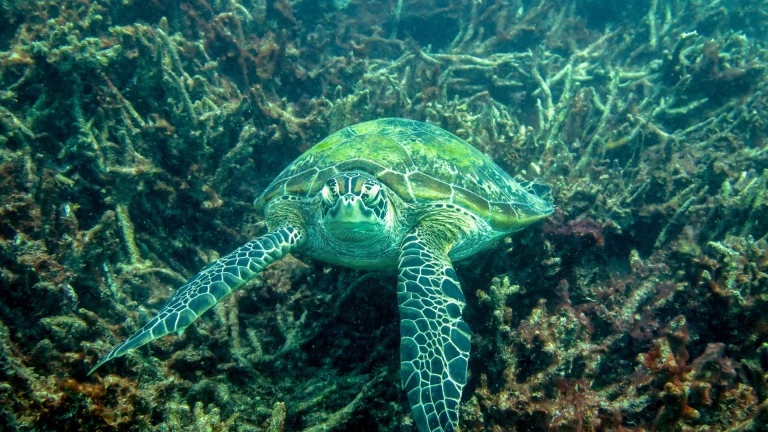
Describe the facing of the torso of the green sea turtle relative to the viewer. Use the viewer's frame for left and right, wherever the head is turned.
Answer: facing the viewer and to the left of the viewer
